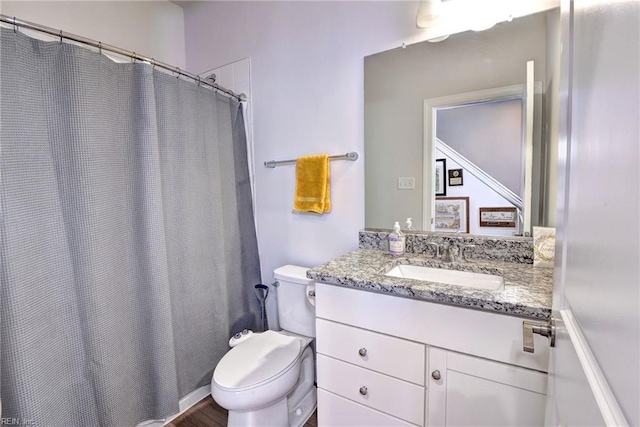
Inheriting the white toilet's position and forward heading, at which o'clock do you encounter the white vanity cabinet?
The white vanity cabinet is roughly at 9 o'clock from the white toilet.

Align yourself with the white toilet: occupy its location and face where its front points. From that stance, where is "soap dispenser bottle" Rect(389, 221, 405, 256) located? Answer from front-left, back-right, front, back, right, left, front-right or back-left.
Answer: back-left

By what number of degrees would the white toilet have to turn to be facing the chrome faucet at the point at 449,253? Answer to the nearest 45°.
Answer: approximately 135° to its left

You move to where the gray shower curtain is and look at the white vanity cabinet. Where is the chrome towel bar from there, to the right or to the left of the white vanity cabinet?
left

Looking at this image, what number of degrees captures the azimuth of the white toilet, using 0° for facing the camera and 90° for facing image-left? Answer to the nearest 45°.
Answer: approximately 45°

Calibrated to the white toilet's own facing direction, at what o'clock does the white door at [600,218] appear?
The white door is roughly at 10 o'clock from the white toilet.
